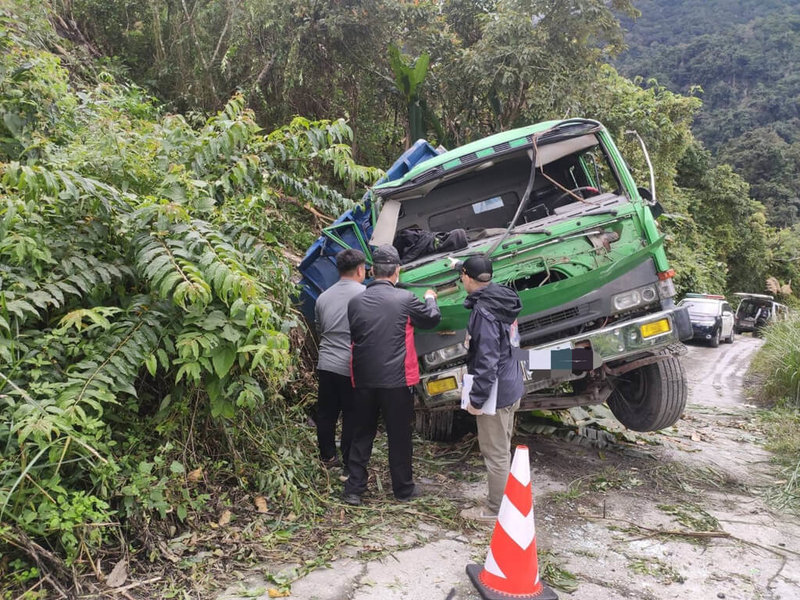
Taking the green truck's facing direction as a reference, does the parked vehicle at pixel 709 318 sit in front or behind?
behind

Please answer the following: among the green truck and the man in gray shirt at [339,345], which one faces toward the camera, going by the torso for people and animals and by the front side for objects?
the green truck

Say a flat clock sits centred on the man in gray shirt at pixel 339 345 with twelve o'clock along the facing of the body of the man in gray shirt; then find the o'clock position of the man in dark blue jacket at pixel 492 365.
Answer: The man in dark blue jacket is roughly at 3 o'clock from the man in gray shirt.

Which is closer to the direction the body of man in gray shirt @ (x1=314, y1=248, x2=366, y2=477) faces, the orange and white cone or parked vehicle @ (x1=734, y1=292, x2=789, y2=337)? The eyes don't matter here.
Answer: the parked vehicle

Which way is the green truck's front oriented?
toward the camera

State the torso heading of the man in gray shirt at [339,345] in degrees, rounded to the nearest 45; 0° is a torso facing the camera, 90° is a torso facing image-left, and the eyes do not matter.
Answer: approximately 225°

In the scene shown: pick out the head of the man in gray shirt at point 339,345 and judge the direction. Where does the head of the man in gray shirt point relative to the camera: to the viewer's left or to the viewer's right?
to the viewer's right

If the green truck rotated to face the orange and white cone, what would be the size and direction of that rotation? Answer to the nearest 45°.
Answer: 0° — it already faces it

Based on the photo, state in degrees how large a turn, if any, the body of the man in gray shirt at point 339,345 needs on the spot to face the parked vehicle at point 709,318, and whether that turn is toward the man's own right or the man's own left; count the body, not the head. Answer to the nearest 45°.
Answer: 0° — they already face it

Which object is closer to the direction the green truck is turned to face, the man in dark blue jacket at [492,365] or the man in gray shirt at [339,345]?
the man in dark blue jacket

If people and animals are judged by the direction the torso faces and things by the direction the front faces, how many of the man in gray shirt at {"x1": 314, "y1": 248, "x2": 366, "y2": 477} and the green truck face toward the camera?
1

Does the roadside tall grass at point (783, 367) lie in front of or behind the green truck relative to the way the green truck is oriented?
behind

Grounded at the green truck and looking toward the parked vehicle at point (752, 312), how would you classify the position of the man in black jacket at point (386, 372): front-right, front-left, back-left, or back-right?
back-left
